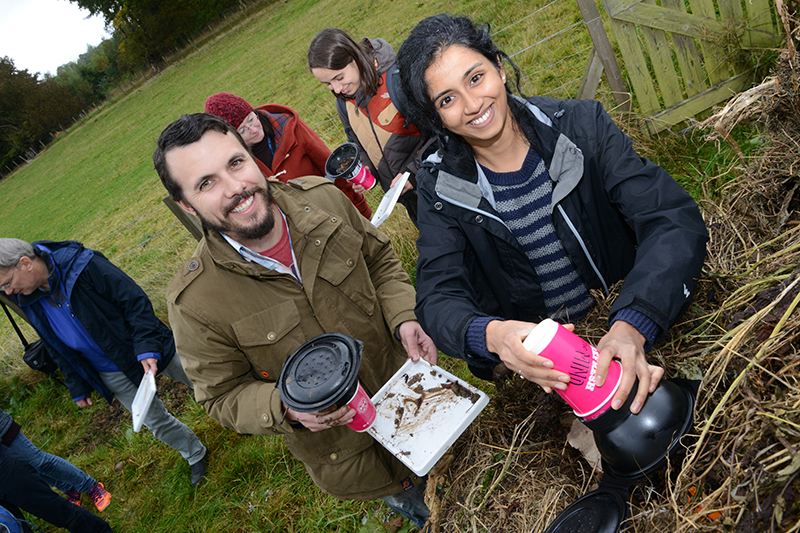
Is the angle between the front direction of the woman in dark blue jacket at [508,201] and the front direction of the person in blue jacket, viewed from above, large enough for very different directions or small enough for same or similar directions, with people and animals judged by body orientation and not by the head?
same or similar directions

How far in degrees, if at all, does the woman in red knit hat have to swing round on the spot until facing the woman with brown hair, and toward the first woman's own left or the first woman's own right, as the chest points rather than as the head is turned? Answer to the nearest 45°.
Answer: approximately 90° to the first woman's own left

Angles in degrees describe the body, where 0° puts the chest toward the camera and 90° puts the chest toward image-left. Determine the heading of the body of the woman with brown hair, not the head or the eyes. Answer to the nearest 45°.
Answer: approximately 45°

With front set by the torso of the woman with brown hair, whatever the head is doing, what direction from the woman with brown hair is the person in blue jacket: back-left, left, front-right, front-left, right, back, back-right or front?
front-right

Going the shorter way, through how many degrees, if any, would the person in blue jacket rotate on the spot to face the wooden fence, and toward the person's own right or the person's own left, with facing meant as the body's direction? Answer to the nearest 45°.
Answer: approximately 90° to the person's own left

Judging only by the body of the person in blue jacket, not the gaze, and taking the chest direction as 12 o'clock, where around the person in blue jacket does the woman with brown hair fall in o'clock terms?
The woman with brown hair is roughly at 9 o'clock from the person in blue jacket.

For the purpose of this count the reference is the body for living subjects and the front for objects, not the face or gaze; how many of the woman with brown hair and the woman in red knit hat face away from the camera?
0

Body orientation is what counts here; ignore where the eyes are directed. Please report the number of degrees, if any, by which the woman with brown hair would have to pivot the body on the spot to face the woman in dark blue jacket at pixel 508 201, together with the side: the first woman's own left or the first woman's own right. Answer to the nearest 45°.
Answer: approximately 45° to the first woman's own left

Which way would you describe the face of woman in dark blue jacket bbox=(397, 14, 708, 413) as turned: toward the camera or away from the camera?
toward the camera

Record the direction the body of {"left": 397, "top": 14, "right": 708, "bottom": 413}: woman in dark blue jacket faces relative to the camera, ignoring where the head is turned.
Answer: toward the camera

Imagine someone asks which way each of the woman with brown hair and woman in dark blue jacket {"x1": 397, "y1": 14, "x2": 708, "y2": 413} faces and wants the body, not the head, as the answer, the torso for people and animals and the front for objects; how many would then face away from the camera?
0

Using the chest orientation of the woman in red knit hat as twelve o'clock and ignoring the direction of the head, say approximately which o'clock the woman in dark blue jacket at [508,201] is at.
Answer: The woman in dark blue jacket is roughly at 10 o'clock from the woman in red knit hat.

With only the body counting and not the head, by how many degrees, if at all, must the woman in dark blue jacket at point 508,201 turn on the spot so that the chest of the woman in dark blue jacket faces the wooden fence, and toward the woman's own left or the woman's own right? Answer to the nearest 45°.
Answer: approximately 135° to the woman's own left

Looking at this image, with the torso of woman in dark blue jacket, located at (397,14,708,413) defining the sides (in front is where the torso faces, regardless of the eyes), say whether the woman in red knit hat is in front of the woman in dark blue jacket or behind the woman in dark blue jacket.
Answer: behind

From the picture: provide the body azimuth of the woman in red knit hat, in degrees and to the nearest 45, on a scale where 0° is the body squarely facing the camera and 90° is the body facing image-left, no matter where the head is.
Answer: approximately 45°

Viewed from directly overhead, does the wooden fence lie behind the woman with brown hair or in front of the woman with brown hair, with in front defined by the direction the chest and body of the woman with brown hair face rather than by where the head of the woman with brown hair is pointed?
behind

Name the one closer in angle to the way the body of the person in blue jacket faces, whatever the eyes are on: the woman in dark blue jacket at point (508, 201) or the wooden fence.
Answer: the woman in dark blue jacket

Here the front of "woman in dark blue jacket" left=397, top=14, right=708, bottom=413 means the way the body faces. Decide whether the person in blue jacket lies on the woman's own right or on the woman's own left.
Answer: on the woman's own right
